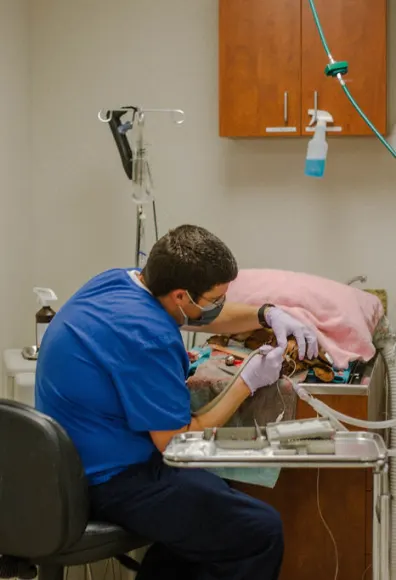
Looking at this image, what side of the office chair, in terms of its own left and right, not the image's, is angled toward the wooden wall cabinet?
front

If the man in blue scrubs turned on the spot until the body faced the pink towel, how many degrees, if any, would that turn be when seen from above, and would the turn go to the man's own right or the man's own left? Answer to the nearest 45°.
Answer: approximately 45° to the man's own left

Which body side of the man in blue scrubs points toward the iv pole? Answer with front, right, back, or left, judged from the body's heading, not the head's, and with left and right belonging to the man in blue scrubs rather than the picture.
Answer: left

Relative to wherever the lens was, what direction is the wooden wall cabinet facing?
facing the viewer

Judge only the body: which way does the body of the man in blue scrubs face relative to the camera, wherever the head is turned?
to the viewer's right

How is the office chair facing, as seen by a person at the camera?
facing away from the viewer and to the right of the viewer

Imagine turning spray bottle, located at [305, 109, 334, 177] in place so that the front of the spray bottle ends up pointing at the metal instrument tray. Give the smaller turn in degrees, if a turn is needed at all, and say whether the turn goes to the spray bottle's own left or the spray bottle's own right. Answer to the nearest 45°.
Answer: approximately 90° to the spray bottle's own left

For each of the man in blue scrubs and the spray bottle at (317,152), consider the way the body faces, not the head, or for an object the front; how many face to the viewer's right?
1

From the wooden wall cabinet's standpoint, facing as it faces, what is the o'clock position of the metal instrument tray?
The metal instrument tray is roughly at 12 o'clock from the wooden wall cabinet.

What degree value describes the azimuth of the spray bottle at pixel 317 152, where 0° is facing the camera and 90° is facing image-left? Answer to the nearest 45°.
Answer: approximately 90°

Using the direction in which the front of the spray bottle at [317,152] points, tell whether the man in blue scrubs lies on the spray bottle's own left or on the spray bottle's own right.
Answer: on the spray bottle's own left

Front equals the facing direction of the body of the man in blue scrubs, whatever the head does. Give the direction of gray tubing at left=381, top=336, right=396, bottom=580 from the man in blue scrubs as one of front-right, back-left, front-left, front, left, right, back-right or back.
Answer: front-left
